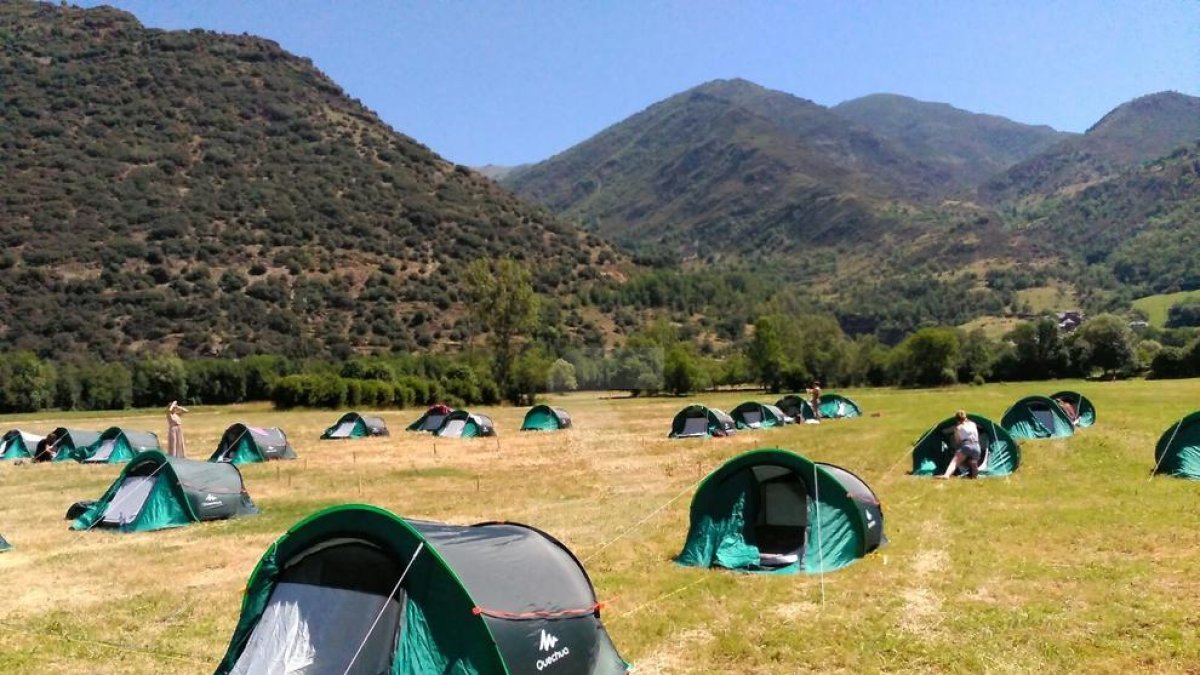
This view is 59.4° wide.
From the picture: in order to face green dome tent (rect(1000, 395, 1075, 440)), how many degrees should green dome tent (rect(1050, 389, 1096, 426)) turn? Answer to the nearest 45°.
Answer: approximately 45° to its left

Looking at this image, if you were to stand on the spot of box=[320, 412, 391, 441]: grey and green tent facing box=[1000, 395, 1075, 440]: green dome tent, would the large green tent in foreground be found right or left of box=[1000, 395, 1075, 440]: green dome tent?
right

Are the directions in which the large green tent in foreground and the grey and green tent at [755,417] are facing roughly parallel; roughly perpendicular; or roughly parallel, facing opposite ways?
roughly parallel

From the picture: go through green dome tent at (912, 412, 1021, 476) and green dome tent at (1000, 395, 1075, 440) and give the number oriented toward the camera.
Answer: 2

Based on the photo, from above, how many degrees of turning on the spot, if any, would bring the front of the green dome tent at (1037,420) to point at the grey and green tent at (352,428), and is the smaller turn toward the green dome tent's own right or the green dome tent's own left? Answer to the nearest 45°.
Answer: approximately 90° to the green dome tent's own right

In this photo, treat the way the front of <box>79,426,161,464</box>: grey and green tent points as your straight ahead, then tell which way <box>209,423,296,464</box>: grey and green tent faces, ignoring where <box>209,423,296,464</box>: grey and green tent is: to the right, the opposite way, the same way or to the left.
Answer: the same way

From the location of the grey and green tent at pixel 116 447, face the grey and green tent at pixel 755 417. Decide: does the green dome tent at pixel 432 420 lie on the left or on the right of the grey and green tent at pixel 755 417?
left

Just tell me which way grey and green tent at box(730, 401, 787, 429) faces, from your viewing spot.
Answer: facing the viewer and to the left of the viewer

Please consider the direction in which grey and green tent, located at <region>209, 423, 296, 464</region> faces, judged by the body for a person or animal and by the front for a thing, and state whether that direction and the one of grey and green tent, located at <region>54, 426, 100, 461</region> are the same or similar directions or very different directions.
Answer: same or similar directions

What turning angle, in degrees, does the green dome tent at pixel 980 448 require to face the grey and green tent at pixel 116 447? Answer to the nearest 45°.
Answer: approximately 90° to its right

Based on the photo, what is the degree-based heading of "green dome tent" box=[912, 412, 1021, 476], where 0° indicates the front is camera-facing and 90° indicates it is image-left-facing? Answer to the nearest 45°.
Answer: approximately 0°
